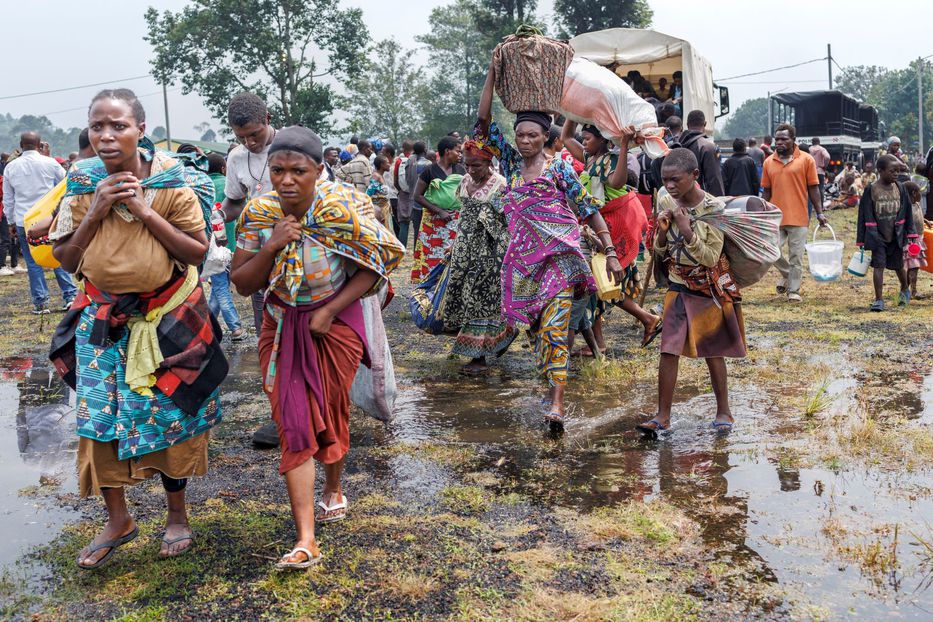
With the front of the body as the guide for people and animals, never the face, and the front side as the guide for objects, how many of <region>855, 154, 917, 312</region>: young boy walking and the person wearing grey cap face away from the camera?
0

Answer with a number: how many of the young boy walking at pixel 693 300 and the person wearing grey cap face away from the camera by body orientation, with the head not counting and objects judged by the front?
0

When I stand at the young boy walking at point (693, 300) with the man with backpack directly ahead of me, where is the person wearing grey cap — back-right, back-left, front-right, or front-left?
back-left

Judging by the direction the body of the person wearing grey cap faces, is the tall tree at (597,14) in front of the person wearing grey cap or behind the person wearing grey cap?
behind

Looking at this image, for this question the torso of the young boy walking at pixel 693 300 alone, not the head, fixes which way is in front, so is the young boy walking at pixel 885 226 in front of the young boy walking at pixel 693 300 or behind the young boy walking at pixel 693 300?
behind

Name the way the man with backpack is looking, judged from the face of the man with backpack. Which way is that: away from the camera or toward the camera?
away from the camera

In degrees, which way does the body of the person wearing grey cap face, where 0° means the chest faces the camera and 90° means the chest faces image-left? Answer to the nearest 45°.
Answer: approximately 45°

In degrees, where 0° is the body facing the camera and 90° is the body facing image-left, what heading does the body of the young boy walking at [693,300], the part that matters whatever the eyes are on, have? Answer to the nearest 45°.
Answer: approximately 45°

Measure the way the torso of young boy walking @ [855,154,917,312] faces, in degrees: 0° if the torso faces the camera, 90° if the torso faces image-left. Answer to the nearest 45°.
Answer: approximately 0°

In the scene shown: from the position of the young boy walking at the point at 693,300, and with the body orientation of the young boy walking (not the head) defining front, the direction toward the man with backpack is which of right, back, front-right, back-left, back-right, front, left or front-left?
back-right

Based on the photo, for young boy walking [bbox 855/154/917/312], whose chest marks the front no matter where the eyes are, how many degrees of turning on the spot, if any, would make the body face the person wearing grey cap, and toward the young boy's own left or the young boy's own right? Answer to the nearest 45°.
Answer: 0° — they already face them

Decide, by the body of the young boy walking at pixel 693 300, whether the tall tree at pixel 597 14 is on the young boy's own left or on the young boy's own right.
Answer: on the young boy's own right

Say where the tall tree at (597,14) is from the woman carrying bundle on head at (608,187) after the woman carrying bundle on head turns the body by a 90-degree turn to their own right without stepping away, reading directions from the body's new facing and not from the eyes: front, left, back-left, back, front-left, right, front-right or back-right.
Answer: front-right
